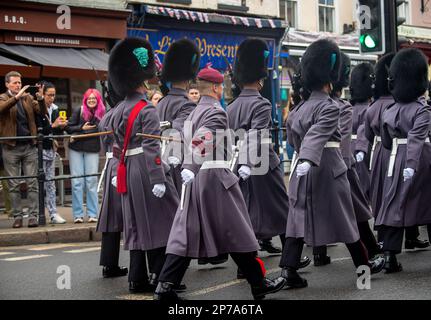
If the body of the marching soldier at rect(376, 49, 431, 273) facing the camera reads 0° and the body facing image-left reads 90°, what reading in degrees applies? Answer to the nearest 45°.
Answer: approximately 225°

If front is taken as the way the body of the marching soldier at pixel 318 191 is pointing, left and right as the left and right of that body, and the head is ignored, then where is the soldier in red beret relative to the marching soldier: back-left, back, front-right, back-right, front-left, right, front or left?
back

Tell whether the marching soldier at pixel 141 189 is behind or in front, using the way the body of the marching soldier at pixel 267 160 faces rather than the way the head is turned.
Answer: behind

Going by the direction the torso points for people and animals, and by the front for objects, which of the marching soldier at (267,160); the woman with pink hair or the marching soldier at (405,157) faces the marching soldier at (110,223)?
the woman with pink hair

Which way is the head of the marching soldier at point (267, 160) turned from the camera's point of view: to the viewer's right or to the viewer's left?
to the viewer's right

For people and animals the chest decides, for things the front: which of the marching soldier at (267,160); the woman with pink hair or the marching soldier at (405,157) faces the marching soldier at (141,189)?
the woman with pink hair
